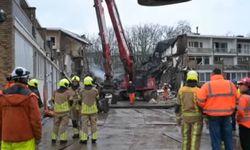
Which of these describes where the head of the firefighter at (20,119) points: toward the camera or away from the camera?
away from the camera

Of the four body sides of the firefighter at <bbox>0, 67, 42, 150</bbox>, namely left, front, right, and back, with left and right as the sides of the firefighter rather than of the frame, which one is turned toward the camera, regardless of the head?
back

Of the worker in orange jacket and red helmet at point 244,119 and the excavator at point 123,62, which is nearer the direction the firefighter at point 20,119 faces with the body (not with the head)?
the excavator

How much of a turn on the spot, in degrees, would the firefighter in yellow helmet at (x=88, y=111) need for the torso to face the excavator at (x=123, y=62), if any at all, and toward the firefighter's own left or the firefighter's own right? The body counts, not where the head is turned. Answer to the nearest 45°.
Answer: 0° — they already face it

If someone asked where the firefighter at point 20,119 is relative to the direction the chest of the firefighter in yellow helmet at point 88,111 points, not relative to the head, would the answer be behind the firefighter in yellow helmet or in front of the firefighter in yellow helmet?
behind

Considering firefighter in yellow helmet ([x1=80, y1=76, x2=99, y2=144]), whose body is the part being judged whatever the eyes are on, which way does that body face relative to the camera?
away from the camera

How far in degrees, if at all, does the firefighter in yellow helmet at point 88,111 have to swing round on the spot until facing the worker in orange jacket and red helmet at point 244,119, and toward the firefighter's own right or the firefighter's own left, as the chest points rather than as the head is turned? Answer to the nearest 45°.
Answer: approximately 135° to the firefighter's own right

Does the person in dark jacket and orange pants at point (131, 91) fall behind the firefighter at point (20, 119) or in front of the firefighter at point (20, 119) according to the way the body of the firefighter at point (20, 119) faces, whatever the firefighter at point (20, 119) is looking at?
in front

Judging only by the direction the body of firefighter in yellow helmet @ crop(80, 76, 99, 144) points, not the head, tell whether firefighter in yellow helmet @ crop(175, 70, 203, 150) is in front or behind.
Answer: behind

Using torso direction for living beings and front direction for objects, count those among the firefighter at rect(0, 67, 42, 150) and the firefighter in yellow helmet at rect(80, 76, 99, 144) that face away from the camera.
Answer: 2
